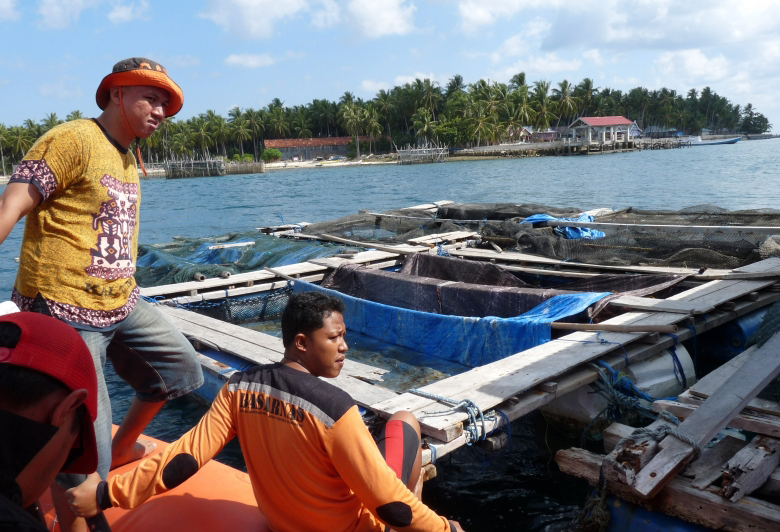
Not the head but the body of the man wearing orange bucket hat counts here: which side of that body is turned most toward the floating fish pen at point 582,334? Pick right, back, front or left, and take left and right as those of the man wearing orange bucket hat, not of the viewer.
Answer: left

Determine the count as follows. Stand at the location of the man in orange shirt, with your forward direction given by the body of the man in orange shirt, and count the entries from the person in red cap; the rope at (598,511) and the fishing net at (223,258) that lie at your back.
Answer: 1

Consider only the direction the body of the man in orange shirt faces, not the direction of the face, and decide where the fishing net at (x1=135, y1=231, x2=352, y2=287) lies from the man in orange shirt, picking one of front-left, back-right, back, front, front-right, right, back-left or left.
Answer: front-left

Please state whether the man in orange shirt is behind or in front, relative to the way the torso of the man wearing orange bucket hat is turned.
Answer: in front

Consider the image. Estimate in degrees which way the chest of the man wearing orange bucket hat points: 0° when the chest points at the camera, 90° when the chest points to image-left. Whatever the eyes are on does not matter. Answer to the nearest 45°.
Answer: approximately 315°

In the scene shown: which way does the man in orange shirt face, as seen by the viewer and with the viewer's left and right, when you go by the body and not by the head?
facing away from the viewer and to the right of the viewer

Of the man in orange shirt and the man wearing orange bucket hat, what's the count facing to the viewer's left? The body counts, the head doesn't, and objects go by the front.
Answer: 0

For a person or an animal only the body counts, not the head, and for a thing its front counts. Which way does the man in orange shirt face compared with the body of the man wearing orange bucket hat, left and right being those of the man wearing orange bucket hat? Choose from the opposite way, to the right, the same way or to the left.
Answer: to the left

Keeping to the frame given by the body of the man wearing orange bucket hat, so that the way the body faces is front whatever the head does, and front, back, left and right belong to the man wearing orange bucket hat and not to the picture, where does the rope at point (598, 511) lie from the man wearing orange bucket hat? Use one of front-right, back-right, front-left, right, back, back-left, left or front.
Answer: front-left

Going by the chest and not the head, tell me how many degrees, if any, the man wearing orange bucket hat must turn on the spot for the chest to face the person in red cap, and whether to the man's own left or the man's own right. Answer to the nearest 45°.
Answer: approximately 45° to the man's own right

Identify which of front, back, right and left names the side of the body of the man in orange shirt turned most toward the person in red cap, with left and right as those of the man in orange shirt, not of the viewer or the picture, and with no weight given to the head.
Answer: back

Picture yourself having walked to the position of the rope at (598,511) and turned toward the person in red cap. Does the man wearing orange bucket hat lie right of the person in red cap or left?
right

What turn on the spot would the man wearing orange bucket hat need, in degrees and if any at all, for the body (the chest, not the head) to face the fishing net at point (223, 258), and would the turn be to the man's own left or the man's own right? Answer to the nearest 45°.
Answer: approximately 135° to the man's own left
